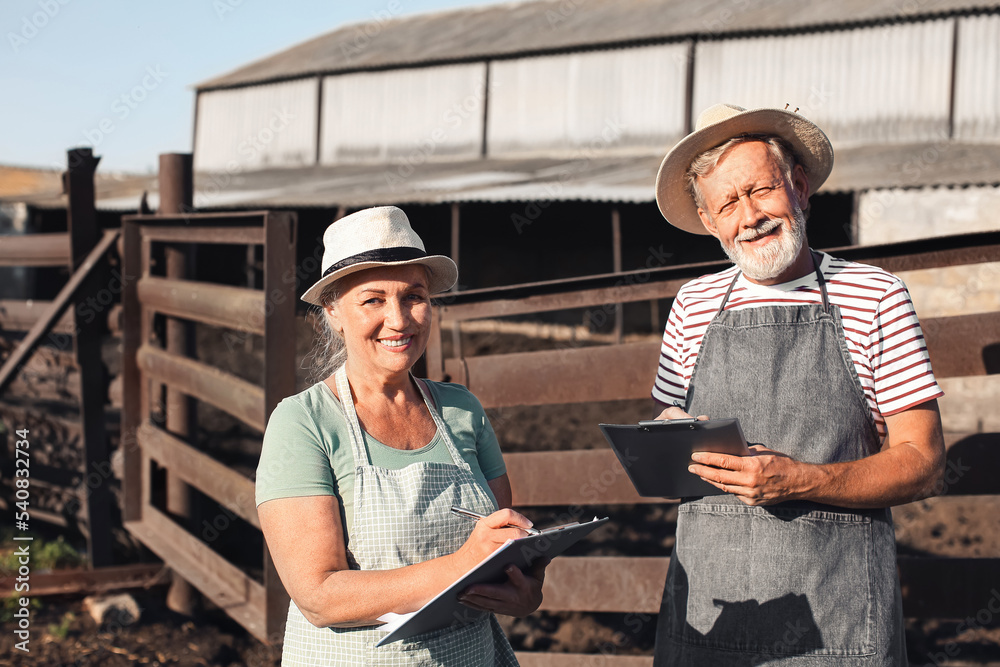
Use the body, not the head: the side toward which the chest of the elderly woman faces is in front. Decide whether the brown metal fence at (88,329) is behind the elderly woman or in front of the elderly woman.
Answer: behind

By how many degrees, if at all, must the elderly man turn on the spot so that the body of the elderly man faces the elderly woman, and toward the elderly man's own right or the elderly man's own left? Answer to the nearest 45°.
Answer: approximately 45° to the elderly man's own right

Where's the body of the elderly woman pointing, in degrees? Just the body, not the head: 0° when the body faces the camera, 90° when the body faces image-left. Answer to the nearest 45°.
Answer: approximately 315°

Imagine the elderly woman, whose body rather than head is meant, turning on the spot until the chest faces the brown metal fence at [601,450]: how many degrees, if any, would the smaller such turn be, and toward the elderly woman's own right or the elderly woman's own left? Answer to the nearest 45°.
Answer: approximately 90° to the elderly woman's own left

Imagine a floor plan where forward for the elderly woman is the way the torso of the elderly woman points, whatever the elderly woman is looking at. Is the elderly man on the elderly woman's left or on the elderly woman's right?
on the elderly woman's left

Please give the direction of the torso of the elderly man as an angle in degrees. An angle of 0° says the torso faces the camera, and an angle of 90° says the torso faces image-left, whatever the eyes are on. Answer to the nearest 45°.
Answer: approximately 0°

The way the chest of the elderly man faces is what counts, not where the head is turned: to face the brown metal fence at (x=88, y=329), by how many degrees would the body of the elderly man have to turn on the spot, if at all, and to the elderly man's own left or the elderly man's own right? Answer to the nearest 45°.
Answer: approximately 135° to the elderly man's own right
